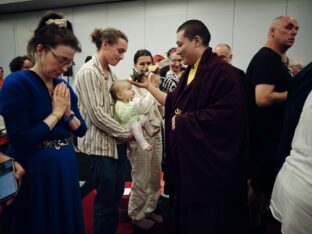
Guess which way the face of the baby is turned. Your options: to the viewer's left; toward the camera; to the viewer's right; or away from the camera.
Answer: to the viewer's right

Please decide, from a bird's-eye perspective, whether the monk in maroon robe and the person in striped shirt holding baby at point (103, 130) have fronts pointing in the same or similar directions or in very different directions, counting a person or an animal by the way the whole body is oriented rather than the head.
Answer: very different directions

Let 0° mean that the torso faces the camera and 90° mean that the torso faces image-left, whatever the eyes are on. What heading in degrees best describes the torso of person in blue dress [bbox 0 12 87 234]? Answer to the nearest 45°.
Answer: approximately 315°

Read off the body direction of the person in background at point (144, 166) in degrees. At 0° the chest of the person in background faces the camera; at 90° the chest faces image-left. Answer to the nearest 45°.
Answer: approximately 315°

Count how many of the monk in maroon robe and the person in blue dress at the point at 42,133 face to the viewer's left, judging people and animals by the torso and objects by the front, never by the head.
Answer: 1

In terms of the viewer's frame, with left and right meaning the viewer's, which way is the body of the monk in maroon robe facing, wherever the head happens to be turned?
facing to the left of the viewer

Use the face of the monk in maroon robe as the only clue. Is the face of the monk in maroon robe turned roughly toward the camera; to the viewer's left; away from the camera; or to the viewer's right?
to the viewer's left
